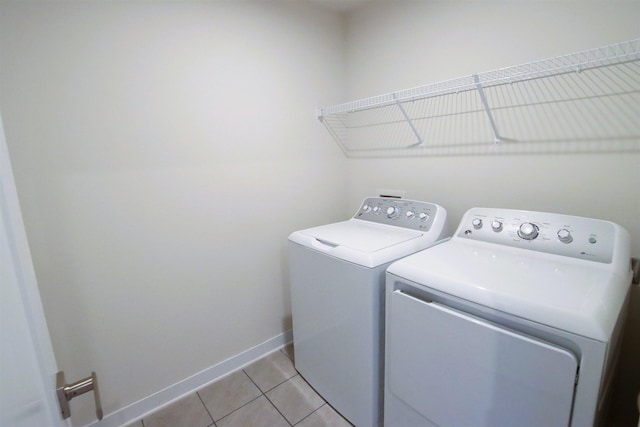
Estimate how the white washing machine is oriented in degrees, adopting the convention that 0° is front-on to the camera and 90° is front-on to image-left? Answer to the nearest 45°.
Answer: approximately 45°

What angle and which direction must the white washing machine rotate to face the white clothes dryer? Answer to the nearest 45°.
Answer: approximately 90° to its left
